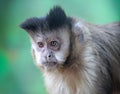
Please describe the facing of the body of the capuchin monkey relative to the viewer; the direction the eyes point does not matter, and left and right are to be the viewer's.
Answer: facing the viewer and to the left of the viewer
